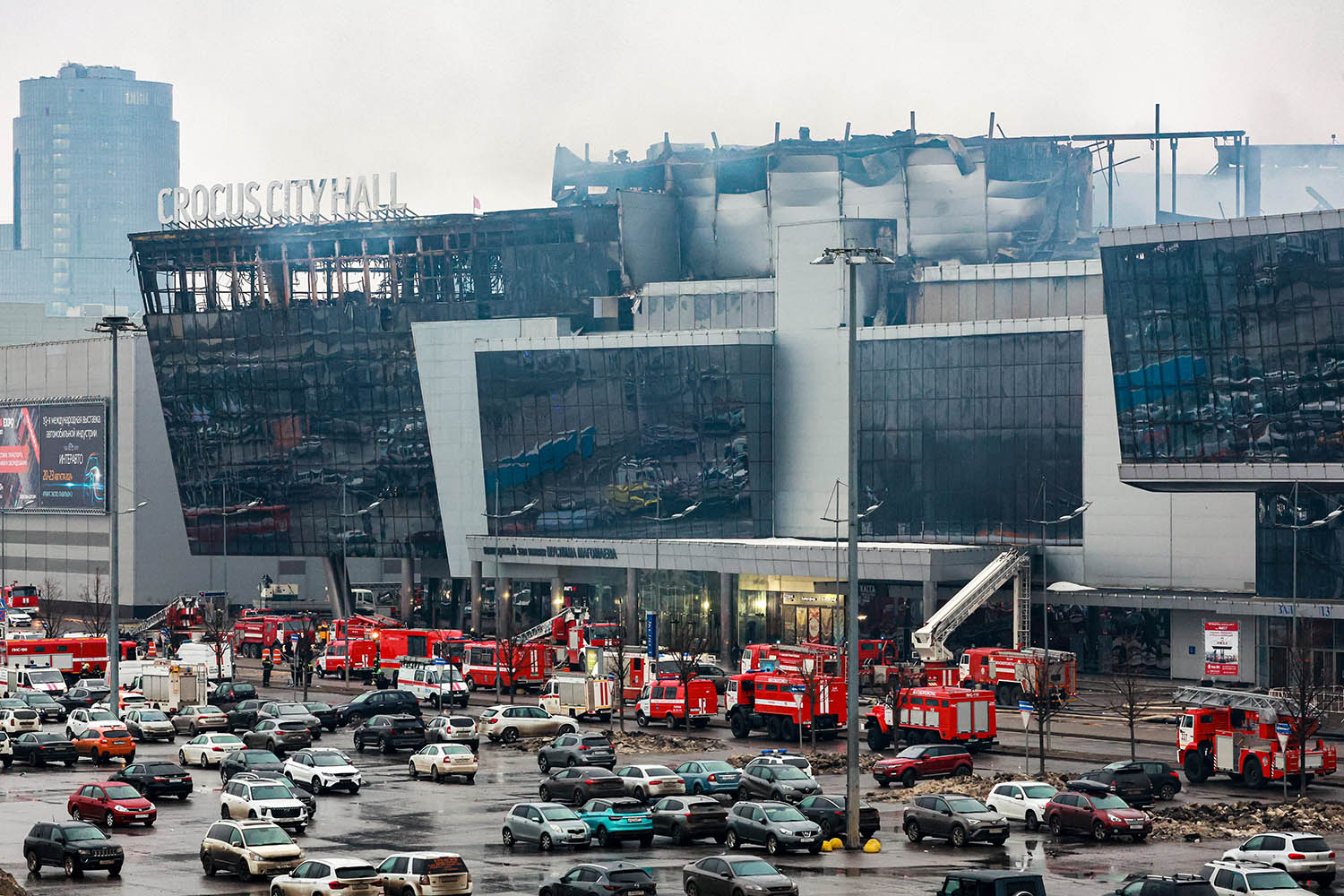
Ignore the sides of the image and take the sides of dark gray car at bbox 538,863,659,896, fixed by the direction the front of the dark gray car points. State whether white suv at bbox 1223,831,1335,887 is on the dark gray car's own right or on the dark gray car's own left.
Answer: on the dark gray car's own right

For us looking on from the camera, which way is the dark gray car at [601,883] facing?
facing away from the viewer and to the left of the viewer

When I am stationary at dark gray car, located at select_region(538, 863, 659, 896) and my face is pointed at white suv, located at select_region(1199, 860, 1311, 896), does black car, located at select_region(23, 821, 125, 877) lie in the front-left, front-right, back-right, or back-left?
back-left

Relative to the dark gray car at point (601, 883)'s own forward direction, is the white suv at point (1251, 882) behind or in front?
behind

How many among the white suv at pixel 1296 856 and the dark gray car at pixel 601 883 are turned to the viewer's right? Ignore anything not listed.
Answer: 0

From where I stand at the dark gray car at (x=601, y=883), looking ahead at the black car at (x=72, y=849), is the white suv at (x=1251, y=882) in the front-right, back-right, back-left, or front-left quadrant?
back-right
